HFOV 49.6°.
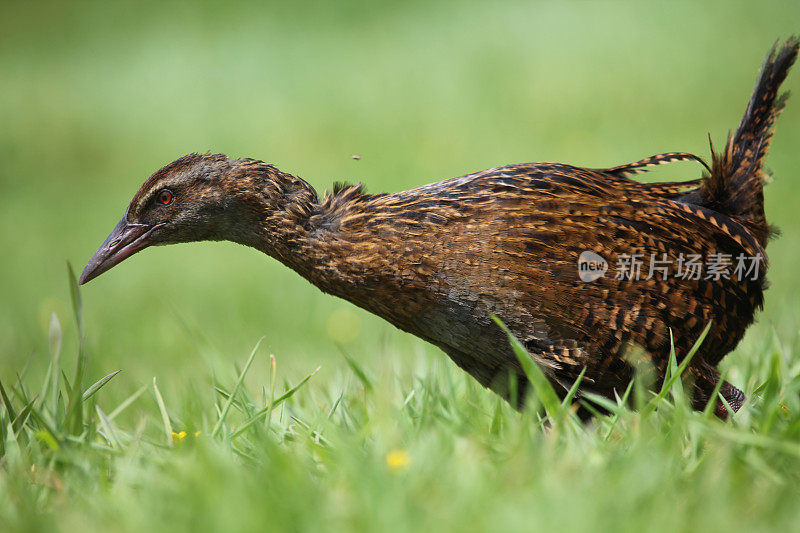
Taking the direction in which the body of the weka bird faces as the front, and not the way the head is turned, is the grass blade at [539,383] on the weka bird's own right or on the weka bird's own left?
on the weka bird's own left

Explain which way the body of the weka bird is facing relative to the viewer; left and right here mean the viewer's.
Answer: facing to the left of the viewer

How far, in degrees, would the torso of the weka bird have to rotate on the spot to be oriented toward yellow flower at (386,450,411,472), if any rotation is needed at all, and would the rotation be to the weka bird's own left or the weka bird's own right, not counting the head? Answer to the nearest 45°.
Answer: approximately 90° to the weka bird's own left
